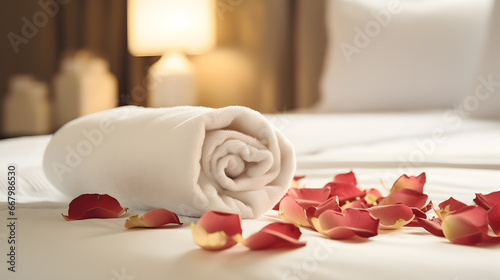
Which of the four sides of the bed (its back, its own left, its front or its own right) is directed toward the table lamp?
back

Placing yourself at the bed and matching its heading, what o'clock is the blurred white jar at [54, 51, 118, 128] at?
The blurred white jar is roughly at 5 o'clock from the bed.

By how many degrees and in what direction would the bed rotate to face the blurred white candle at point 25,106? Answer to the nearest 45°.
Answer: approximately 135° to its right

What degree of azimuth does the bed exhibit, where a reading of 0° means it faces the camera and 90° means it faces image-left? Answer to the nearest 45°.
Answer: approximately 0°
